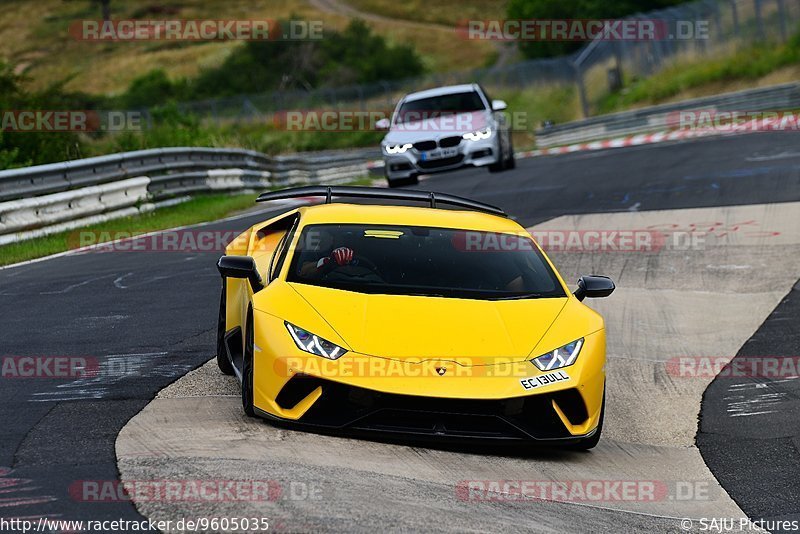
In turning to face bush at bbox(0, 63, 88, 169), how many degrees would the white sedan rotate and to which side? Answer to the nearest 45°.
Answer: approximately 90° to its right

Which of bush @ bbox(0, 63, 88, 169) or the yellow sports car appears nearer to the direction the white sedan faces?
the yellow sports car

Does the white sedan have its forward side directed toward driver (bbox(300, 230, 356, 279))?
yes

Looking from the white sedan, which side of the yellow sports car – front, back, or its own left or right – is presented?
back

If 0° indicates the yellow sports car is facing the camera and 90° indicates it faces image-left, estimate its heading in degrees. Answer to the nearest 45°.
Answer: approximately 0°

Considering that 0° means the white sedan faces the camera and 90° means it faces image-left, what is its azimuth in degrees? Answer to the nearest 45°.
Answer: approximately 0°

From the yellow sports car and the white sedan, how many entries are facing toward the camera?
2

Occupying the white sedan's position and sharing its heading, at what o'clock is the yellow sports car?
The yellow sports car is roughly at 12 o'clock from the white sedan.

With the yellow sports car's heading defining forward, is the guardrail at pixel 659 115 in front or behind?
behind
